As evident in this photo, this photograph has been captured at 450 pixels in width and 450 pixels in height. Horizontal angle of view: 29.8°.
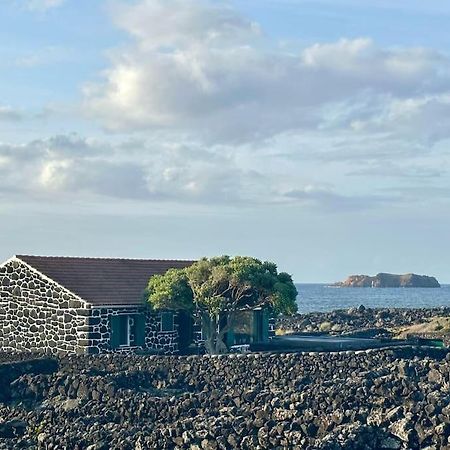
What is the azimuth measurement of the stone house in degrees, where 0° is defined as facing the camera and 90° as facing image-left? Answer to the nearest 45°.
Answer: approximately 315°
